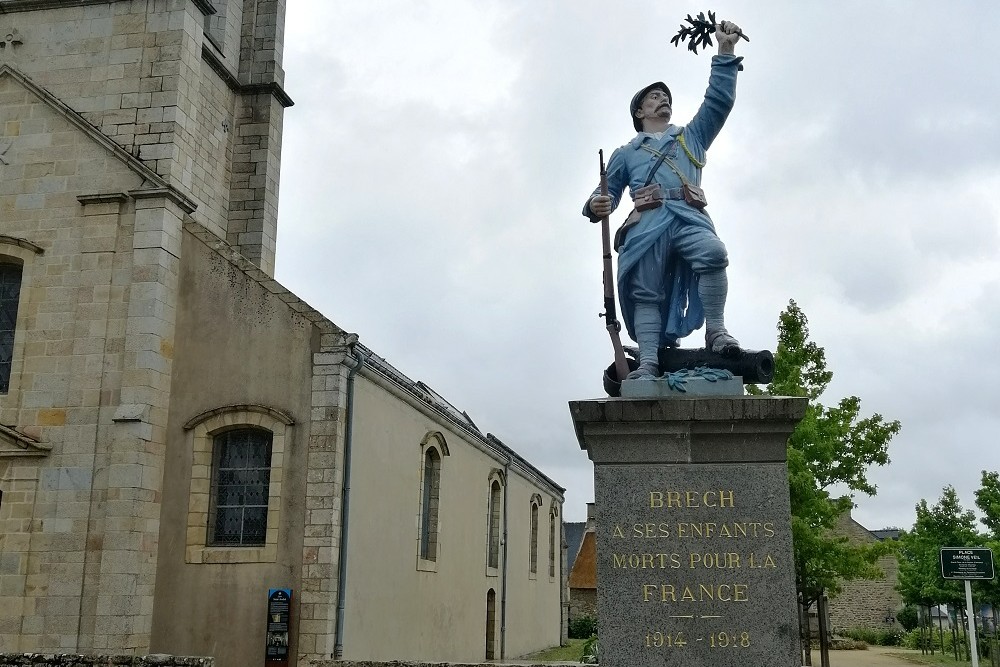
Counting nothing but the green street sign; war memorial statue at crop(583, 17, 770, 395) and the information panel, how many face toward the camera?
3

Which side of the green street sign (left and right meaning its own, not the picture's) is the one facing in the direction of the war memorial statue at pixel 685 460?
front

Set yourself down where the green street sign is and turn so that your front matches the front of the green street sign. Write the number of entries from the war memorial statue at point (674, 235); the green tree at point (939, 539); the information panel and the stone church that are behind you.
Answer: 1

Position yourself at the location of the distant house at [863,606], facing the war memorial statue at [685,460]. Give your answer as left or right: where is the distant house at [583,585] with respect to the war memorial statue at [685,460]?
right

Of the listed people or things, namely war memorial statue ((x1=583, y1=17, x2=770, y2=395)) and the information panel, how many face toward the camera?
2

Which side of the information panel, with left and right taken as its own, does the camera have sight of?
front

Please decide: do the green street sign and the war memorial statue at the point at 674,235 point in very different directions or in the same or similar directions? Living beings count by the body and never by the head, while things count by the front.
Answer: same or similar directions

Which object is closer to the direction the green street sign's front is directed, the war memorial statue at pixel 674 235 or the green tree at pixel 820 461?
the war memorial statue

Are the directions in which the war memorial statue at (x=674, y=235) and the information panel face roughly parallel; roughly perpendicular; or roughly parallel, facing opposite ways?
roughly parallel

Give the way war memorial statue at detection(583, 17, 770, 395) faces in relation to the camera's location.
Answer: facing the viewer

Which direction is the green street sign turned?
toward the camera

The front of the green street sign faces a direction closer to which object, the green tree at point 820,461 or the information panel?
the information panel

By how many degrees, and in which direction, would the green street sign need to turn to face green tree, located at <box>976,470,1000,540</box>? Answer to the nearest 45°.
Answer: approximately 180°
